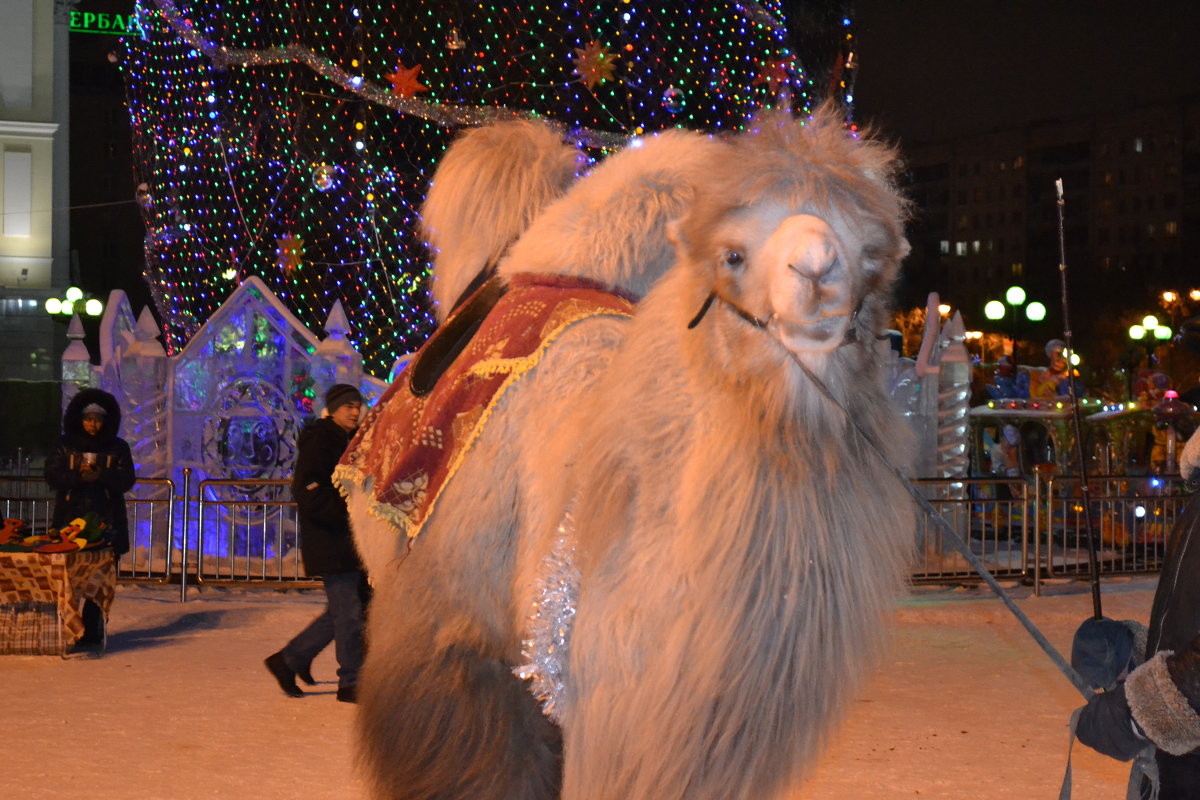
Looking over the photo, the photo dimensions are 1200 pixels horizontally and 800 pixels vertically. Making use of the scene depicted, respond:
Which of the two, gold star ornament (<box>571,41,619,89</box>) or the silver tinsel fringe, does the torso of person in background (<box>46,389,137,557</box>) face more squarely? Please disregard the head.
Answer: the silver tinsel fringe

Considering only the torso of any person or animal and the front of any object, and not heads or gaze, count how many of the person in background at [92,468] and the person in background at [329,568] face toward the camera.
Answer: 1

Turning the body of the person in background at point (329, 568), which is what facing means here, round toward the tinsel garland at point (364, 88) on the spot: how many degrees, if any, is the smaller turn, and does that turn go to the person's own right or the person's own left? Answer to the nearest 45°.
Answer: approximately 90° to the person's own left

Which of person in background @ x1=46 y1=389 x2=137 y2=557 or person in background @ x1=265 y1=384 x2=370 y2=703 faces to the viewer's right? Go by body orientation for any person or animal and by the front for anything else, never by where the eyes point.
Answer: person in background @ x1=265 y1=384 x2=370 y2=703

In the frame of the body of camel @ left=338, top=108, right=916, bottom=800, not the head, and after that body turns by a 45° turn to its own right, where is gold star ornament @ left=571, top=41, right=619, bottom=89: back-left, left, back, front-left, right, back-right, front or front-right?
back

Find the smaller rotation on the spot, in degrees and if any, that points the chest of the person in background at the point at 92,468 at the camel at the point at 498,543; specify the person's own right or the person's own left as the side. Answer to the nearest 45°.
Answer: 0° — they already face it

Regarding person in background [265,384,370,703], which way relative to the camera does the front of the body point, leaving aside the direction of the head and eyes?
to the viewer's right

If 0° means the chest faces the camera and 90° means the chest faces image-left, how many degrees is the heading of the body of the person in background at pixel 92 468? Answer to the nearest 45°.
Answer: approximately 0°
